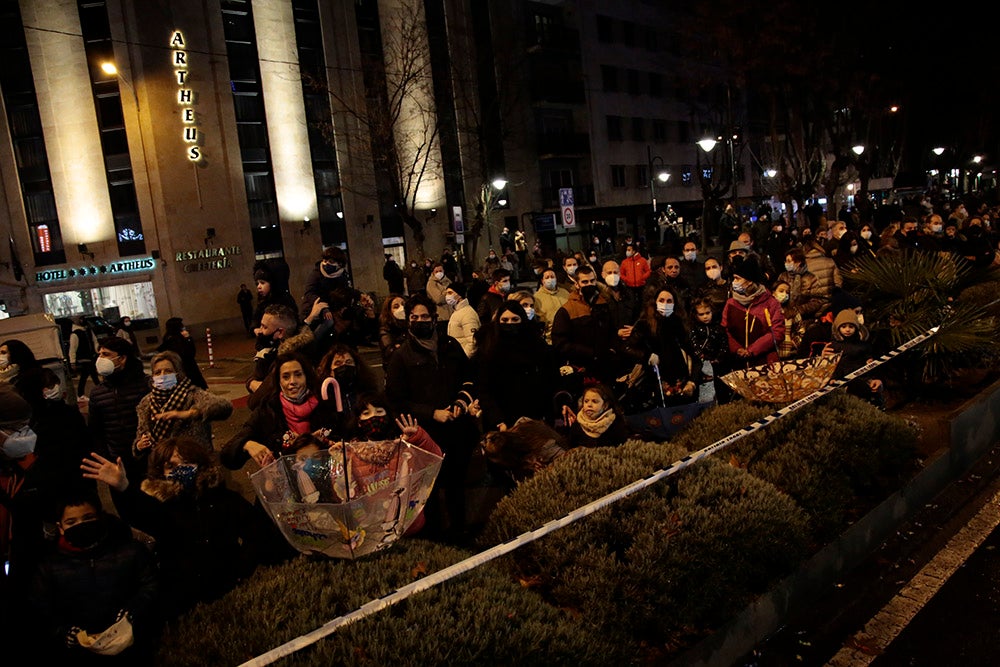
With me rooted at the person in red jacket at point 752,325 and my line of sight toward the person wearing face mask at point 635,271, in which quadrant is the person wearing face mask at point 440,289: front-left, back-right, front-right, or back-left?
front-left

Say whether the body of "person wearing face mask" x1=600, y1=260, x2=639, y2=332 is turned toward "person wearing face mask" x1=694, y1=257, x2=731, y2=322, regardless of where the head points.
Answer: no

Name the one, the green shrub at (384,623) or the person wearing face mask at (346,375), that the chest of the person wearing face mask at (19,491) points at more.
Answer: the green shrub

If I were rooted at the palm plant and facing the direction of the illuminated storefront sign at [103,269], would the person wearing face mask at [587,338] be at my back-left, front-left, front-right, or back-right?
front-left

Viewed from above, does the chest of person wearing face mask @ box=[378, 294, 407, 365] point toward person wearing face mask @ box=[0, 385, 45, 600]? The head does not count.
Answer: no

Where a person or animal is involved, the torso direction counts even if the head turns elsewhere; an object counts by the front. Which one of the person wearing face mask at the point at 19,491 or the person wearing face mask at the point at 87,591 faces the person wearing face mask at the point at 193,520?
the person wearing face mask at the point at 19,491

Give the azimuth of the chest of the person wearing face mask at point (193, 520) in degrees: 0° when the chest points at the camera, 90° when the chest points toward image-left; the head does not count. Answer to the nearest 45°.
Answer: approximately 0°

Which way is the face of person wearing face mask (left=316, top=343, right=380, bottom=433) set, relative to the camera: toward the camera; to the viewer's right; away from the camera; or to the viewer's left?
toward the camera

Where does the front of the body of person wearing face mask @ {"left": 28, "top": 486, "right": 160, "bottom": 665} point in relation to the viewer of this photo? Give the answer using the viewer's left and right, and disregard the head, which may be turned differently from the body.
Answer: facing the viewer

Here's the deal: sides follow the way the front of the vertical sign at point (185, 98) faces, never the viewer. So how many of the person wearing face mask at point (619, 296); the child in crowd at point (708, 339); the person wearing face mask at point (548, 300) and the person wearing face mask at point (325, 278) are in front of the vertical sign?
4

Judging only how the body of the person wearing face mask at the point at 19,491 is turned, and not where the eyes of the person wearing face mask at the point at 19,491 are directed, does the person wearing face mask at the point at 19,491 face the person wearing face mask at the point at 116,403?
no

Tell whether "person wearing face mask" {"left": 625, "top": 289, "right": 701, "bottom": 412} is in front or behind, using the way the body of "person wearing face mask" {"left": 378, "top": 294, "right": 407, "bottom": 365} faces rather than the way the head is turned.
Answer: in front

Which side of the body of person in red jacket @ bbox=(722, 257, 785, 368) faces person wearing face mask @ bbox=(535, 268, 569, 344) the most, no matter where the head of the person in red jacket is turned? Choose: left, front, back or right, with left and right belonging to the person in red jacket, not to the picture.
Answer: right

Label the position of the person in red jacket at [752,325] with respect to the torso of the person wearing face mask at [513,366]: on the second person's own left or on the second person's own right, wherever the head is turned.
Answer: on the second person's own left

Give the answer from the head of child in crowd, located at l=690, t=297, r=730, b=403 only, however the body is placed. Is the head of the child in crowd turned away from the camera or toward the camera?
toward the camera

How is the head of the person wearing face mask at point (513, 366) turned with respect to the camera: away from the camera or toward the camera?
toward the camera

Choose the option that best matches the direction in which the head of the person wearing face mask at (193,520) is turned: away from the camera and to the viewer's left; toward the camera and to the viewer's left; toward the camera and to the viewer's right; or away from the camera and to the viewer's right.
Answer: toward the camera and to the viewer's right

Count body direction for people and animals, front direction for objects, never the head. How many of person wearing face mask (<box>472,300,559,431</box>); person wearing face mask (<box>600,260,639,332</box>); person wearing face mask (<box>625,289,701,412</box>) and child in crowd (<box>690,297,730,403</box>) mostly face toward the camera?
4

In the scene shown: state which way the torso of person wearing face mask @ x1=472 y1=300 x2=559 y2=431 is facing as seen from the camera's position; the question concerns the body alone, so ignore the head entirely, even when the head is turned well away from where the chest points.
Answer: toward the camera

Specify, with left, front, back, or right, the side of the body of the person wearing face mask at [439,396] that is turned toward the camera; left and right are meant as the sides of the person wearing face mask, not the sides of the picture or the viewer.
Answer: front
